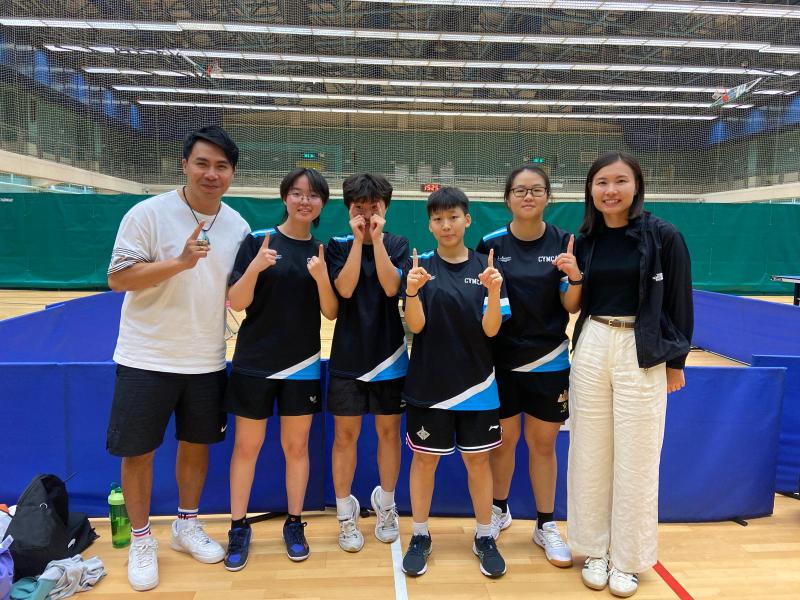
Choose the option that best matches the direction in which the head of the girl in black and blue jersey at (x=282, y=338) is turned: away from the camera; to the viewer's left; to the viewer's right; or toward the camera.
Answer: toward the camera

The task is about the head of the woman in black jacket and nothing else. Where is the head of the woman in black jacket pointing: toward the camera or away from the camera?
toward the camera

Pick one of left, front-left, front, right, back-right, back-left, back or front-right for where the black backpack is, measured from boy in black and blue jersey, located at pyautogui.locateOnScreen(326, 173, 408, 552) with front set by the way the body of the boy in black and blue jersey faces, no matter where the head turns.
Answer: right

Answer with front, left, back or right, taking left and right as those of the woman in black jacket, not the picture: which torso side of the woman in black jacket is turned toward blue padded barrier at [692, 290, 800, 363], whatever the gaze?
back

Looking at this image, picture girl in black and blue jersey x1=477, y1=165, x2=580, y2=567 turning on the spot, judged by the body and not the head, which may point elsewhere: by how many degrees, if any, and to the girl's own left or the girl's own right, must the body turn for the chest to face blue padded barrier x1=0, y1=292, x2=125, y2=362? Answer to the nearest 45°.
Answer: approximately 135° to the girl's own right

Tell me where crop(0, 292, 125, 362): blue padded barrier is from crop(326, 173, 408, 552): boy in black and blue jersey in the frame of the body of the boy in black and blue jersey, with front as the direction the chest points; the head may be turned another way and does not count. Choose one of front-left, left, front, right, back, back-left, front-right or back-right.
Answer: back-right

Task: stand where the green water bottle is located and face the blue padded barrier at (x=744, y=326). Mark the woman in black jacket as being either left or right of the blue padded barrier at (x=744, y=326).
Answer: right

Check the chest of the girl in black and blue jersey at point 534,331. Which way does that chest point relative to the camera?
toward the camera

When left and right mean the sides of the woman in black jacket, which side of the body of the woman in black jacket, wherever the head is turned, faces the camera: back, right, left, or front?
front

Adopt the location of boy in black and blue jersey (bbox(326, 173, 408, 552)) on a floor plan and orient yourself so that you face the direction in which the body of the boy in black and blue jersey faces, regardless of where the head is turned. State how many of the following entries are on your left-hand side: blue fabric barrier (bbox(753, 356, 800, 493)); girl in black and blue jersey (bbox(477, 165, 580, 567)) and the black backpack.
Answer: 2

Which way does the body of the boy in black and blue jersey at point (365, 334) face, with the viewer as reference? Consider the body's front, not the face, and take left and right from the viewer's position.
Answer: facing the viewer

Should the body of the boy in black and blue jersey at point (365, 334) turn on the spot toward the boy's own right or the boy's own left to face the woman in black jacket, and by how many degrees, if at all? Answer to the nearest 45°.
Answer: approximately 90° to the boy's own left

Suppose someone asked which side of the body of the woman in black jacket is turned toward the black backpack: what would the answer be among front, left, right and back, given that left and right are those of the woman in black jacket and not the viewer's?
right

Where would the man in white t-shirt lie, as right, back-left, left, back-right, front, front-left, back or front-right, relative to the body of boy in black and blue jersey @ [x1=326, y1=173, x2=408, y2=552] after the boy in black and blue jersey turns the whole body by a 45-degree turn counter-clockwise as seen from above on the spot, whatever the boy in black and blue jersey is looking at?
back-right

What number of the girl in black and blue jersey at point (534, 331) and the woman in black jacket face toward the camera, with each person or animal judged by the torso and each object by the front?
2

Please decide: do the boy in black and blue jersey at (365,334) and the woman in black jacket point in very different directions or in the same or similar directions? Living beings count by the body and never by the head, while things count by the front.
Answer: same or similar directions

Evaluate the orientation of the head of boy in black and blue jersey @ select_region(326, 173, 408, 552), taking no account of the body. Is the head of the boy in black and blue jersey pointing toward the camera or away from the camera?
toward the camera
